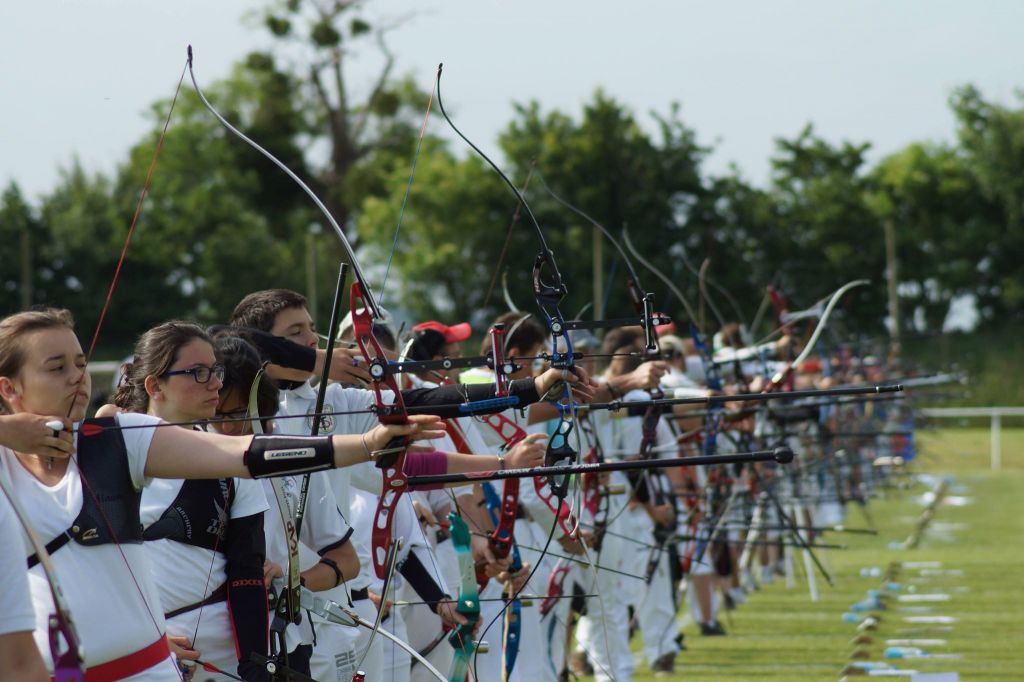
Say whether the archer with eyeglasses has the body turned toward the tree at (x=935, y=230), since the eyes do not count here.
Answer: no

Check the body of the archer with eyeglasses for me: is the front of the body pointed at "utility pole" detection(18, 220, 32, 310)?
no

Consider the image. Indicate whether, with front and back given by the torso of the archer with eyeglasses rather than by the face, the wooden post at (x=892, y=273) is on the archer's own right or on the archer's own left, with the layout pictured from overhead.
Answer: on the archer's own left

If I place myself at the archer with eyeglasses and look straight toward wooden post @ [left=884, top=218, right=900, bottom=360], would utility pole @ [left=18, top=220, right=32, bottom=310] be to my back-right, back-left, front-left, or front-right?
front-left

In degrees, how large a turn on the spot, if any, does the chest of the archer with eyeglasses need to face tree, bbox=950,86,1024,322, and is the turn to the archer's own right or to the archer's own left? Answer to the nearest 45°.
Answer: approximately 90° to the archer's own left

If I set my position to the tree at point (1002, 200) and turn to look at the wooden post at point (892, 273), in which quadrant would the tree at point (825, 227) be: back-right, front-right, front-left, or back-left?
front-right

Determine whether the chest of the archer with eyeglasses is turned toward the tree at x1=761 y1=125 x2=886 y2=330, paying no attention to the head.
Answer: no

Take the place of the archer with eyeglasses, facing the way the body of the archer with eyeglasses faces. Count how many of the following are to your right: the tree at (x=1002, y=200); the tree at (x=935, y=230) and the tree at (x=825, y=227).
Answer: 0
